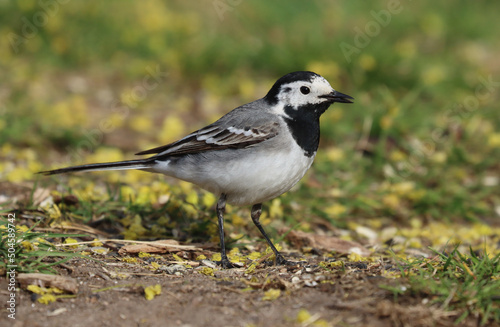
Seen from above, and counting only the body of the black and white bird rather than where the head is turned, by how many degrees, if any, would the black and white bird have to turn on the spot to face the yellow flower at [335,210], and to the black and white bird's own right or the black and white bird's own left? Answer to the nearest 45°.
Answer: approximately 45° to the black and white bird's own left

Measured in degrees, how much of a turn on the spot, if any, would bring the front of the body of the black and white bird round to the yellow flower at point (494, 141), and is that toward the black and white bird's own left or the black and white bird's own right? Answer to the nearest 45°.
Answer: approximately 45° to the black and white bird's own left

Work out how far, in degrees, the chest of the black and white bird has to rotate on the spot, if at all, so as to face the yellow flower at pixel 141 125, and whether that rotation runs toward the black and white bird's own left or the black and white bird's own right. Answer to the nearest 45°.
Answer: approximately 90° to the black and white bird's own left

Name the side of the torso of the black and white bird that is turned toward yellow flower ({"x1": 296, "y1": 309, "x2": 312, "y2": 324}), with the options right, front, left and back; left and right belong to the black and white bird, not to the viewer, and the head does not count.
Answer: right

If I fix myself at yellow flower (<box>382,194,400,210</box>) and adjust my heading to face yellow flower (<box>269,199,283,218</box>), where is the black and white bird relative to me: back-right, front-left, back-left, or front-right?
front-left

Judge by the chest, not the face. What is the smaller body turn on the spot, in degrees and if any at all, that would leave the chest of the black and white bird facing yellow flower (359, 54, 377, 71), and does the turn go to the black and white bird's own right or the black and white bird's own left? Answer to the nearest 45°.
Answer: approximately 45° to the black and white bird's own left

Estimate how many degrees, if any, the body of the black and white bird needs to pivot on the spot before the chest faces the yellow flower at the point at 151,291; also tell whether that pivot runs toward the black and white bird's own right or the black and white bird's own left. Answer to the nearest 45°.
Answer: approximately 135° to the black and white bird's own right

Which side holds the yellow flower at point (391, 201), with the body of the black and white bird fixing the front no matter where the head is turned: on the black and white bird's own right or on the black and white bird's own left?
on the black and white bird's own left

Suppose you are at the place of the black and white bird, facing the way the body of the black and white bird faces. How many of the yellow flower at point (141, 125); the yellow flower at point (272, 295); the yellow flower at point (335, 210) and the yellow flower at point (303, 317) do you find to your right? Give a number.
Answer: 2

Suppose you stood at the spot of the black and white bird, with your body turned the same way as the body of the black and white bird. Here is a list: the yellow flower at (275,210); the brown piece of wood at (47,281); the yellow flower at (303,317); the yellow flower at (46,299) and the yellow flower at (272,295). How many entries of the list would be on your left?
1

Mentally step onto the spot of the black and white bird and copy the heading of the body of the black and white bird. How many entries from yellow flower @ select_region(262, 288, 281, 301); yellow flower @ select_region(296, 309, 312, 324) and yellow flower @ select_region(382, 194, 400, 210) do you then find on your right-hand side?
2

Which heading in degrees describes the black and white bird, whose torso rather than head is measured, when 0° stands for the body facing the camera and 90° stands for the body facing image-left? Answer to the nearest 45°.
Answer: approximately 270°

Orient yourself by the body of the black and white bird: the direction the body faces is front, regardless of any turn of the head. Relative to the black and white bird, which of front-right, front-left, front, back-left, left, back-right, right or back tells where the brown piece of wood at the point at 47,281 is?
back-right

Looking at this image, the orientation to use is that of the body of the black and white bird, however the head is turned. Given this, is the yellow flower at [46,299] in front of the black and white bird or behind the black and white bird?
behind
